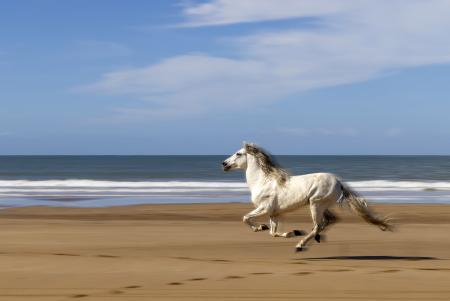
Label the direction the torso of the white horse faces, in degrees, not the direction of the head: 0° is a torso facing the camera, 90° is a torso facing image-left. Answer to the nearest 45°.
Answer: approximately 90°
